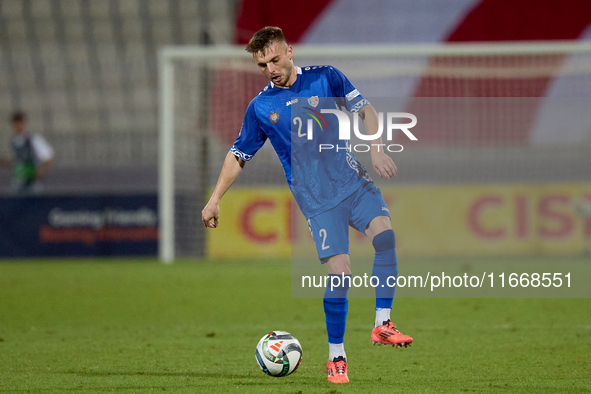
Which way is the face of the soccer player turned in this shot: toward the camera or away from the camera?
toward the camera

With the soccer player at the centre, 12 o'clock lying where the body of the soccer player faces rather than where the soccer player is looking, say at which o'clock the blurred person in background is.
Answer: The blurred person in background is roughly at 5 o'clock from the soccer player.

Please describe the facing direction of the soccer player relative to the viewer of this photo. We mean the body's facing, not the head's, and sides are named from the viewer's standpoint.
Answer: facing the viewer
